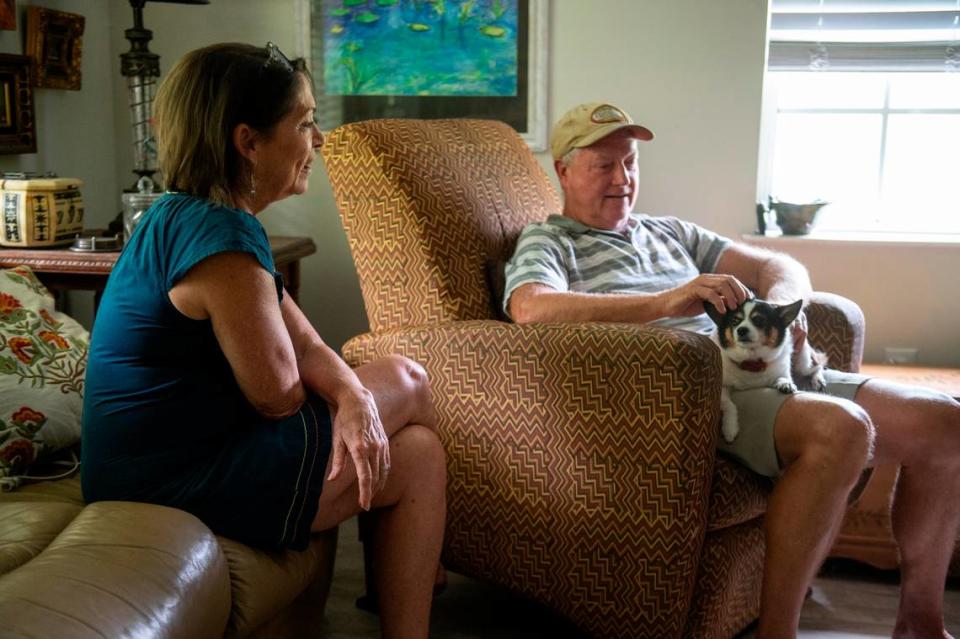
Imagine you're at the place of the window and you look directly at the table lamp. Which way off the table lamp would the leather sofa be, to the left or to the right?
left

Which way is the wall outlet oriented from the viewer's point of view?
toward the camera

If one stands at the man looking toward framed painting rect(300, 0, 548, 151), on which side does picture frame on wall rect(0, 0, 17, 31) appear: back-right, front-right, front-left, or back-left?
front-left

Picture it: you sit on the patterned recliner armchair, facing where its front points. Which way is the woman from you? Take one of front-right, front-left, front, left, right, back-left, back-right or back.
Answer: right

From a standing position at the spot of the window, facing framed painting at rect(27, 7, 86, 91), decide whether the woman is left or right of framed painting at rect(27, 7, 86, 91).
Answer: left

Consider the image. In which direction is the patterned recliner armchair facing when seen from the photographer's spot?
facing the viewer and to the right of the viewer

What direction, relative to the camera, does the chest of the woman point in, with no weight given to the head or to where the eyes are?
to the viewer's right

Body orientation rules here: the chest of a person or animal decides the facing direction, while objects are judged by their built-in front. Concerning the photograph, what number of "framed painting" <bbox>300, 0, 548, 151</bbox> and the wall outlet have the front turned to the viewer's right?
0

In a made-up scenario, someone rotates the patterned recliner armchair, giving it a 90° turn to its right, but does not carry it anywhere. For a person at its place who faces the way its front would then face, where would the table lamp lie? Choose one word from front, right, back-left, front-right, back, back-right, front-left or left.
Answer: right

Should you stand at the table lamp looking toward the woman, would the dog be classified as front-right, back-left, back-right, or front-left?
front-left

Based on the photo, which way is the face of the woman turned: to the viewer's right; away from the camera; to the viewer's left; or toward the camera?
to the viewer's right

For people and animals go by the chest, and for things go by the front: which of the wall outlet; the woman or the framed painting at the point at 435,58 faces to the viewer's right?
the woman

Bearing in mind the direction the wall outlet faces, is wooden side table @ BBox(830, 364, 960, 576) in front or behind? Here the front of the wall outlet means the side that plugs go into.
in front

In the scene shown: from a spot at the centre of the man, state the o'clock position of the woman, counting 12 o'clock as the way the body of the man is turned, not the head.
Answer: The woman is roughly at 3 o'clock from the man.

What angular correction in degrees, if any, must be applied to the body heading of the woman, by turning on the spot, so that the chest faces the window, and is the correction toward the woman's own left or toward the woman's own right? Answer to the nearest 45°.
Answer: approximately 45° to the woman's own left

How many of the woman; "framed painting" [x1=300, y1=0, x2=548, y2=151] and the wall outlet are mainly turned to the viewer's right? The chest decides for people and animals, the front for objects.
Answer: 1
